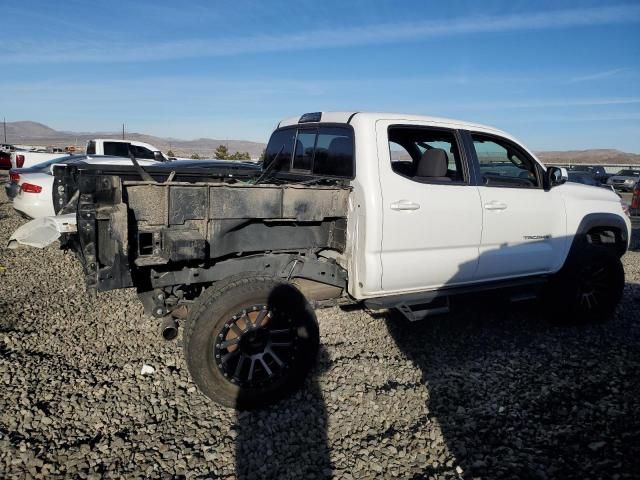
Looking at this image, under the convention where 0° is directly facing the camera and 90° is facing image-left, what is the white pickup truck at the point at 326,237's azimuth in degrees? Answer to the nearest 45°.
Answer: approximately 225°

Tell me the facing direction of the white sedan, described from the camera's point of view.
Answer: facing away from the viewer and to the right of the viewer

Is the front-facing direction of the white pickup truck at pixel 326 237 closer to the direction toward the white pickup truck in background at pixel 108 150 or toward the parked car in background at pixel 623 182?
the parked car in background

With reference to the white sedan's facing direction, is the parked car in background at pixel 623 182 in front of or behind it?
in front

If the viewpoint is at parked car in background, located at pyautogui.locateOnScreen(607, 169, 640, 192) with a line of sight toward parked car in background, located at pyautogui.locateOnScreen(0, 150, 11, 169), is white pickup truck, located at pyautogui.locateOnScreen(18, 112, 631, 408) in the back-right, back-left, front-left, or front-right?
front-left

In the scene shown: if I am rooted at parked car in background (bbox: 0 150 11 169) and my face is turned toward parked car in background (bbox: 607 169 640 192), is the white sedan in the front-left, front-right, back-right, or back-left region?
front-right

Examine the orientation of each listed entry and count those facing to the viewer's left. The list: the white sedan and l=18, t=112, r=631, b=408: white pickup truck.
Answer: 0

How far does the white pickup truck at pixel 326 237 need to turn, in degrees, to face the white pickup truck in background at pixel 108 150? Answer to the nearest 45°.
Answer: approximately 90° to its left

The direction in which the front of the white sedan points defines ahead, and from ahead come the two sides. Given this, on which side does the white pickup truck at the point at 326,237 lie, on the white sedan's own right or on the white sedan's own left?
on the white sedan's own right

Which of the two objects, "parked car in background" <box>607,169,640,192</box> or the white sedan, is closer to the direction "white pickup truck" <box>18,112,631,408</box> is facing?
the parked car in background

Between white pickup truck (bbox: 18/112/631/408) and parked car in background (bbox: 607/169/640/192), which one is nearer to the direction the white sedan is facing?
the parked car in background

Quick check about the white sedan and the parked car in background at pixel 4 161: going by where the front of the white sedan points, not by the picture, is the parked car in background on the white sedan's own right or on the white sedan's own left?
on the white sedan's own left

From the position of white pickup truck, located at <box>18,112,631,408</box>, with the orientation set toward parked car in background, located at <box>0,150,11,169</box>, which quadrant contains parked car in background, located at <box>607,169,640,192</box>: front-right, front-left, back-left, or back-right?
front-right

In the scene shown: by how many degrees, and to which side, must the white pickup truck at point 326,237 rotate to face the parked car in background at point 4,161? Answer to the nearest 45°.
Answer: approximately 90° to its left
